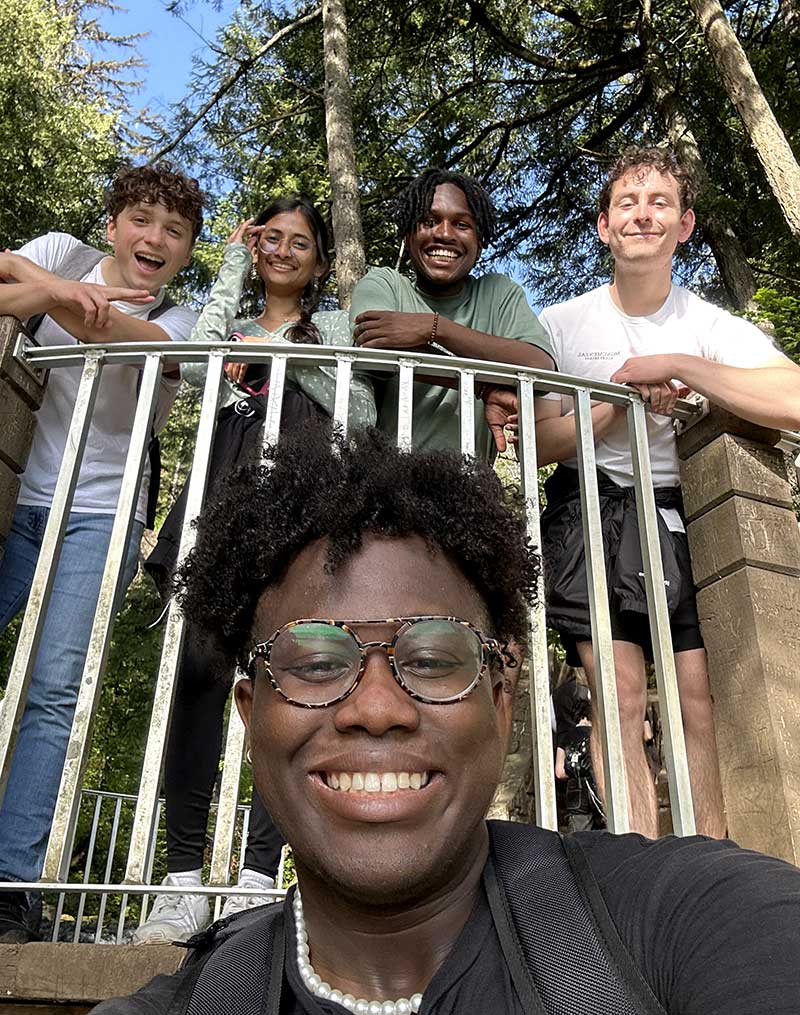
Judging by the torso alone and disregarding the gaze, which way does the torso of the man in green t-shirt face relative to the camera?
toward the camera

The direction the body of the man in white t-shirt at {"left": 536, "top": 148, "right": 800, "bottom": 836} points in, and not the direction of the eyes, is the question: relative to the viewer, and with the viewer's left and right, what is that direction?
facing the viewer

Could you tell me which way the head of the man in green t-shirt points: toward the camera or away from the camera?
toward the camera

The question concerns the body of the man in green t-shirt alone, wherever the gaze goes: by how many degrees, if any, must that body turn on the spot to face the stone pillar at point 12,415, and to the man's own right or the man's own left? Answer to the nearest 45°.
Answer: approximately 90° to the man's own right

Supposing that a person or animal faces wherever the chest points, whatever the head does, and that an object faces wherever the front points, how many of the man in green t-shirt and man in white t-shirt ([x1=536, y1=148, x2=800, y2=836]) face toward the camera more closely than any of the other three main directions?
2

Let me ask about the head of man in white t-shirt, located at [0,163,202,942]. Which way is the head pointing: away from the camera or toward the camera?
toward the camera

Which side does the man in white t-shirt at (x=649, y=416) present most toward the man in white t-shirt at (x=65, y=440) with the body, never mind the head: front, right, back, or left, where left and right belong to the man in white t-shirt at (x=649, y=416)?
right

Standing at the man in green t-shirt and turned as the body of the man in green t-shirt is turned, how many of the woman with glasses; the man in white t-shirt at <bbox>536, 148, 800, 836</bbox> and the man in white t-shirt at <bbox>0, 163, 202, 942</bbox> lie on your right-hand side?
2

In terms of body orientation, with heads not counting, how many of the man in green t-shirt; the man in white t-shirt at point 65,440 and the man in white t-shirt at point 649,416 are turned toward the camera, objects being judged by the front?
3

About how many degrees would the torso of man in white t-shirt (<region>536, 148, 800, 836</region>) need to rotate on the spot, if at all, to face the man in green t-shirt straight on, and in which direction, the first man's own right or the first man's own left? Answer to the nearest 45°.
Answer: approximately 90° to the first man's own right

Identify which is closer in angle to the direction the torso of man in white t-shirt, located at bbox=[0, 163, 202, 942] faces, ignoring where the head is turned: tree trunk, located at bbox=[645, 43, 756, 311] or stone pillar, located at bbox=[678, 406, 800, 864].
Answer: the stone pillar

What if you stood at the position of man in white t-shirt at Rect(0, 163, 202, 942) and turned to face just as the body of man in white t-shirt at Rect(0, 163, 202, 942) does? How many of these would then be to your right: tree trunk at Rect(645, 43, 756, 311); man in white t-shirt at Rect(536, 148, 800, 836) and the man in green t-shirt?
0

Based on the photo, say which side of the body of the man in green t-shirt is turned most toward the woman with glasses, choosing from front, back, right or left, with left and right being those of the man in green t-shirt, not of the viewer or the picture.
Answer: right
